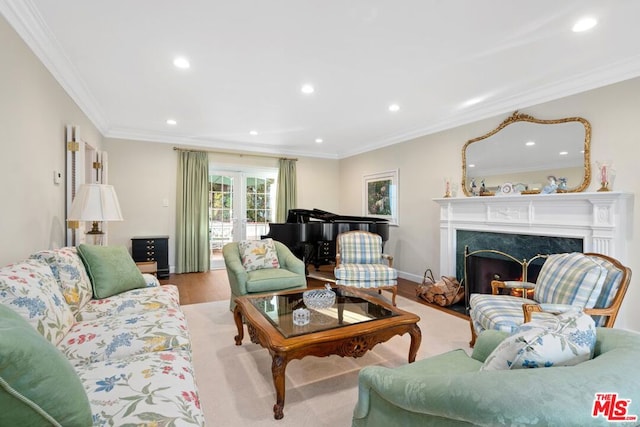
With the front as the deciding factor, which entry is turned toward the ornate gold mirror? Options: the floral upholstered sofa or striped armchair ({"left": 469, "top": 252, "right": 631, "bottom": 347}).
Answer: the floral upholstered sofa

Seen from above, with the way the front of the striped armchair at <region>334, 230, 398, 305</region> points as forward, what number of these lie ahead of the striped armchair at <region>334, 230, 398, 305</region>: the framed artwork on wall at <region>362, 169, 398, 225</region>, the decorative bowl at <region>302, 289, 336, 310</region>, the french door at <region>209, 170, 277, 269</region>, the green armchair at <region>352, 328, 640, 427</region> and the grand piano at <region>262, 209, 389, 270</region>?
2

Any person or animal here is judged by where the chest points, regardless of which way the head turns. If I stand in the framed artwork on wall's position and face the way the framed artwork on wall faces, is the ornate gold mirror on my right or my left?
on my left

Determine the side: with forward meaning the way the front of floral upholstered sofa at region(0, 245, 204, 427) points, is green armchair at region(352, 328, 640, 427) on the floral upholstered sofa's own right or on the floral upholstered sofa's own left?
on the floral upholstered sofa's own right

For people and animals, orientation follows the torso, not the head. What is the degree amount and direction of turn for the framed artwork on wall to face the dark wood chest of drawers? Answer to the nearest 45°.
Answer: approximately 45° to its right

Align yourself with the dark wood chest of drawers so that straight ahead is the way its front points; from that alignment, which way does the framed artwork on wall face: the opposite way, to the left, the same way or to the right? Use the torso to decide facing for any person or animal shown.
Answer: to the right

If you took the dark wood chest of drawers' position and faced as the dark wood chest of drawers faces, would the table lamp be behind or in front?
in front

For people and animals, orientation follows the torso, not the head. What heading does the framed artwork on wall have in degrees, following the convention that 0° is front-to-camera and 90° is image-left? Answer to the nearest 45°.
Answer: approximately 45°

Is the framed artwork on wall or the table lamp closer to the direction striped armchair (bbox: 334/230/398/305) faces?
the table lamp

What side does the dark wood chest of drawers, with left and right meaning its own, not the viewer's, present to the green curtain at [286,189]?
left

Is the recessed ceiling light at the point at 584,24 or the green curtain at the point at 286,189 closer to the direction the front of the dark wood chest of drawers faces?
the recessed ceiling light

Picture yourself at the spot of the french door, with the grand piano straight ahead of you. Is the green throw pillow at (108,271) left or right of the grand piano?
right

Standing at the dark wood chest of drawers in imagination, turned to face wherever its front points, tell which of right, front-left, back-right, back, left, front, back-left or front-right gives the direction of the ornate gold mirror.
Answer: front-left

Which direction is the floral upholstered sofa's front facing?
to the viewer's right

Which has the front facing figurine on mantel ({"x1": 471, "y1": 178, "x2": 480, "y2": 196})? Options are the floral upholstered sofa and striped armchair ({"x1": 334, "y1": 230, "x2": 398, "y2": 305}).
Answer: the floral upholstered sofa

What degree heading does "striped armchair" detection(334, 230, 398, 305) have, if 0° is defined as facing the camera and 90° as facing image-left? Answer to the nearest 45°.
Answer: approximately 0°

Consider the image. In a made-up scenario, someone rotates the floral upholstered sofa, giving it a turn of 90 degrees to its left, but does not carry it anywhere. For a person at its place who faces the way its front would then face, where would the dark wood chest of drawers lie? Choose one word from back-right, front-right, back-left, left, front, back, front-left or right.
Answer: front

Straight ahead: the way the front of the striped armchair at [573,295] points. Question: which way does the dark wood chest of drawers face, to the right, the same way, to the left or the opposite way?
to the left

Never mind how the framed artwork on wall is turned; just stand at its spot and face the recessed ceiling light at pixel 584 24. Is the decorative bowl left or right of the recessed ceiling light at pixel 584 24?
right

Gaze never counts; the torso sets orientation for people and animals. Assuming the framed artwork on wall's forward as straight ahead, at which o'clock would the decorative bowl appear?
The decorative bowl is roughly at 11 o'clock from the framed artwork on wall.
